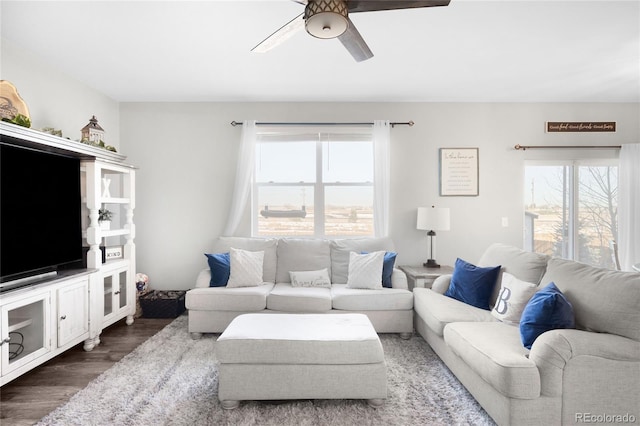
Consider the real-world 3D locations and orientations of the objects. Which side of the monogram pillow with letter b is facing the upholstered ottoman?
front

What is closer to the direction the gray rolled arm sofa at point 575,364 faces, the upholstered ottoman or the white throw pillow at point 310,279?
the upholstered ottoman

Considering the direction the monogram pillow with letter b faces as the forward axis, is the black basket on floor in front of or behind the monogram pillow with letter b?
in front

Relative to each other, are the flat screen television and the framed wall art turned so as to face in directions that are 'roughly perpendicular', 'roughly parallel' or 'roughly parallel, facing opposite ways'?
roughly perpendicular

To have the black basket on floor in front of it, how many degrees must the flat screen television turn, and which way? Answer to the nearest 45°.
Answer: approximately 90° to its left

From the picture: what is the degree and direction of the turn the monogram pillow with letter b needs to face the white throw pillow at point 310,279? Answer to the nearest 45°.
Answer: approximately 45° to its right

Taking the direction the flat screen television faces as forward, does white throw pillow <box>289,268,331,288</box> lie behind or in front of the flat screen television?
in front

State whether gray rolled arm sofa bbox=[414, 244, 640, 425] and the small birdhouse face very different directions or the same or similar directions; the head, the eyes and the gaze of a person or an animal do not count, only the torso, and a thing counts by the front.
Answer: very different directions

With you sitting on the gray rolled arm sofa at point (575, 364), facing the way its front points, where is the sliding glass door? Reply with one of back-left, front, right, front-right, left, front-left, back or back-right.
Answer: back-right

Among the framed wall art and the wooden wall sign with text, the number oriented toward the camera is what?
2
